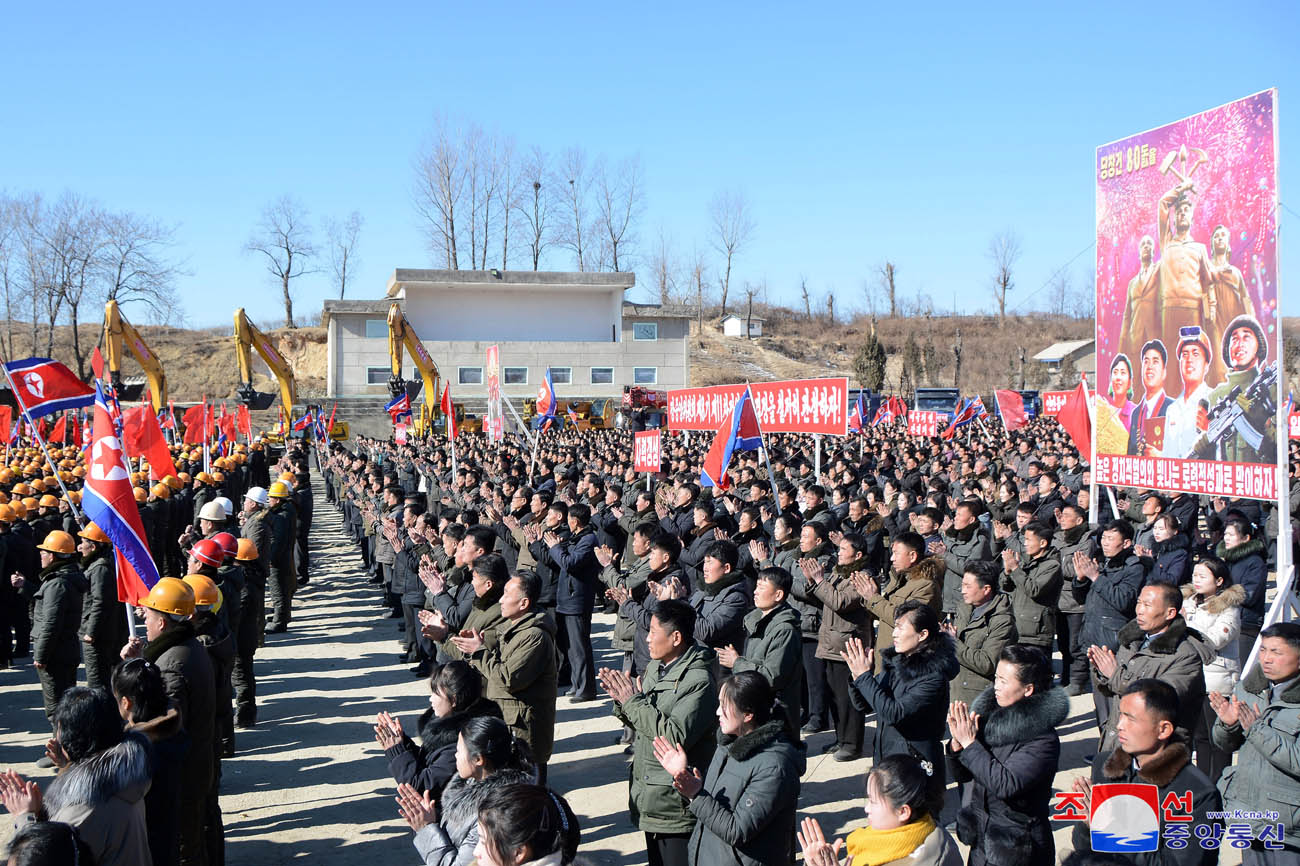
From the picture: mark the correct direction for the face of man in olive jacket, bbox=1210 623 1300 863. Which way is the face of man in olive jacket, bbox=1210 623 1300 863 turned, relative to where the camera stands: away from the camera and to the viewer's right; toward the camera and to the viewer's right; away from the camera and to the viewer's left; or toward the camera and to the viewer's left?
toward the camera and to the viewer's left

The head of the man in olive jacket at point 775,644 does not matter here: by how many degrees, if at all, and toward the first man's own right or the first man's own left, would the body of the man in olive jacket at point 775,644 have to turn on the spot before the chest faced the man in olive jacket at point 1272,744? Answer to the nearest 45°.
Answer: approximately 135° to the first man's own left

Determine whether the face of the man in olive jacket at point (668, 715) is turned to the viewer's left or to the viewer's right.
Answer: to the viewer's left

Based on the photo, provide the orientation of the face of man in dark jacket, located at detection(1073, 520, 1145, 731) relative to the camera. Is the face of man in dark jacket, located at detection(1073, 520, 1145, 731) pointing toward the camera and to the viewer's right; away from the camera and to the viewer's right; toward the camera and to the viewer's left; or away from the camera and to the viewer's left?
toward the camera and to the viewer's left

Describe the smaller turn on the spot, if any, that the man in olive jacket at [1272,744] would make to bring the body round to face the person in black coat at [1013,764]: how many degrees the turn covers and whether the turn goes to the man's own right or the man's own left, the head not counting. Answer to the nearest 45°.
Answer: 0° — they already face them

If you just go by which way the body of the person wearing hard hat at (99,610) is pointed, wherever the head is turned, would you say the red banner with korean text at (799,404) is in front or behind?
behind

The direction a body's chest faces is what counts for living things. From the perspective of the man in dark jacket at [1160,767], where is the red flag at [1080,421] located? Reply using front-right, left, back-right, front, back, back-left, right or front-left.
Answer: back-right

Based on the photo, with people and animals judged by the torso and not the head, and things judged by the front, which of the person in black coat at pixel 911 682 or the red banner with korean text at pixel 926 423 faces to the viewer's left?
the person in black coat

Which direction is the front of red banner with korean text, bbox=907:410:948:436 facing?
toward the camera

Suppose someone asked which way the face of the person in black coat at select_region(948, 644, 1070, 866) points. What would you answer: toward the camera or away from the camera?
toward the camera

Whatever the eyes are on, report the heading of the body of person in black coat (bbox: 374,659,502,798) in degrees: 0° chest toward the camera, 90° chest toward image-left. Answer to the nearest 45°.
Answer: approximately 90°
